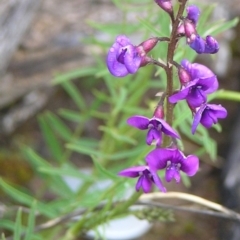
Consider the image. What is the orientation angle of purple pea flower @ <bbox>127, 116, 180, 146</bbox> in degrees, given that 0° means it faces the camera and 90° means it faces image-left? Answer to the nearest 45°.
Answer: approximately 0°
